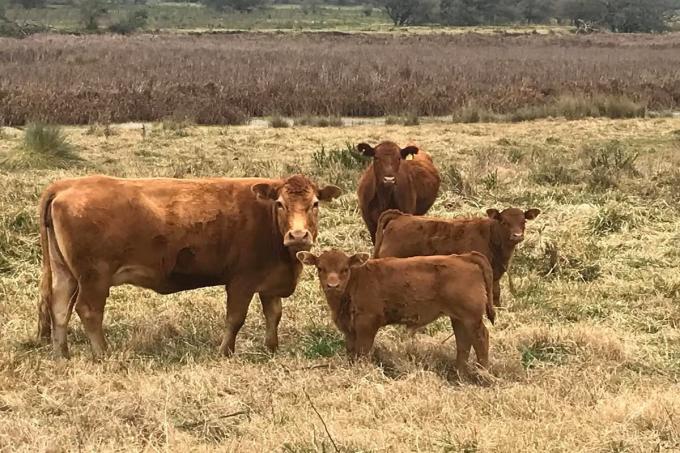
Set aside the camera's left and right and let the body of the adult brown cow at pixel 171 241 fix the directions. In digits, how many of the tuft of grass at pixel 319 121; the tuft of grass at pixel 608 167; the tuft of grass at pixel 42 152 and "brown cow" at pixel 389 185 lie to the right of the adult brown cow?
0

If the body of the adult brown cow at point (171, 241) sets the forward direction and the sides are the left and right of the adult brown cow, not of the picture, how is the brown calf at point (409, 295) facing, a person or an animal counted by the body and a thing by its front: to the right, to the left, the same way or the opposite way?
the opposite way

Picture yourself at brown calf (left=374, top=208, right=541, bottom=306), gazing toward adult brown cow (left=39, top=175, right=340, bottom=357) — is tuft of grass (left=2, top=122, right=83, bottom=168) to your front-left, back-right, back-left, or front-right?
front-right

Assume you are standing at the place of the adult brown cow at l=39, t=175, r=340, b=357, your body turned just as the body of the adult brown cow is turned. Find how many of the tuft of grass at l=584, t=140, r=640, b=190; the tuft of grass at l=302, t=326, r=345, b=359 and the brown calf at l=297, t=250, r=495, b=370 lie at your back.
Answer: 0

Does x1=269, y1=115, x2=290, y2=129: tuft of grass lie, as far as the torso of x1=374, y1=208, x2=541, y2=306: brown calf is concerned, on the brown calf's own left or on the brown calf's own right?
on the brown calf's own left

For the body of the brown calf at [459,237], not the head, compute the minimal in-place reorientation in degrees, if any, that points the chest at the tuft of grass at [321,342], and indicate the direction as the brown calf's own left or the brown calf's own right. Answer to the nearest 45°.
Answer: approximately 135° to the brown calf's own right

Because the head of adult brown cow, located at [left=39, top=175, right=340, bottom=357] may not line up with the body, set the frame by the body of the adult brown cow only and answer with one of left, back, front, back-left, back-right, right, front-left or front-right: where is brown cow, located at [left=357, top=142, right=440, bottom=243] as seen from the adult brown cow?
front-left

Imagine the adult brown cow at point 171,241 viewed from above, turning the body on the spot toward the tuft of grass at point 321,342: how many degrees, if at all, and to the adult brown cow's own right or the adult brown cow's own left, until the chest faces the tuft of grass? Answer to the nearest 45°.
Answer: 0° — it already faces it

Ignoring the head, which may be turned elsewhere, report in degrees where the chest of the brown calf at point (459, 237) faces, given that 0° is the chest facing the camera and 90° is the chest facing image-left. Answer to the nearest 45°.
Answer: approximately 270°

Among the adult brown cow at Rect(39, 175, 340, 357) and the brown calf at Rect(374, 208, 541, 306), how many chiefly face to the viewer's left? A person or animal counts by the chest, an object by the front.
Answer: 0

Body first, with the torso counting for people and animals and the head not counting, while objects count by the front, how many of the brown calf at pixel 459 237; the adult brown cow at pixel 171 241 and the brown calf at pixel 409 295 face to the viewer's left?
1

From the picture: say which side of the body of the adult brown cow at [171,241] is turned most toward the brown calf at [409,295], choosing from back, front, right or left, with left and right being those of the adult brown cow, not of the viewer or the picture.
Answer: front

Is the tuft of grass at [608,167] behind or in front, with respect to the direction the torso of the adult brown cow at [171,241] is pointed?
in front

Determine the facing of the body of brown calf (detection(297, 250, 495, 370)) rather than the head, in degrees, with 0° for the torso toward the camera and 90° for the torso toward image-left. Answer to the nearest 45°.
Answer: approximately 90°

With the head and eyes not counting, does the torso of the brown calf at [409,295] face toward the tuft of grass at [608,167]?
no

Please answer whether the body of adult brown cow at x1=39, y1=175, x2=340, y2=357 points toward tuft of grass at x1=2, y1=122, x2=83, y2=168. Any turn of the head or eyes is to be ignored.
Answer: no

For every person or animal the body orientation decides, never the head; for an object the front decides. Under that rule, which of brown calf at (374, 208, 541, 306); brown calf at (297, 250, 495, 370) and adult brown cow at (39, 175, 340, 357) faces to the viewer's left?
brown calf at (297, 250, 495, 370)

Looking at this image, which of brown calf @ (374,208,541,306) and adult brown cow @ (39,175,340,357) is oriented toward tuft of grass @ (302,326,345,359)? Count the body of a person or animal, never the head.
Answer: the adult brown cow

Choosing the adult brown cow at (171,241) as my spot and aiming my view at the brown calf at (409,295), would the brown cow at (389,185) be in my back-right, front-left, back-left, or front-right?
front-left

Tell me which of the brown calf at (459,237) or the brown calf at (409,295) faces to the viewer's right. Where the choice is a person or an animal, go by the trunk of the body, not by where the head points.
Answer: the brown calf at (459,237)
